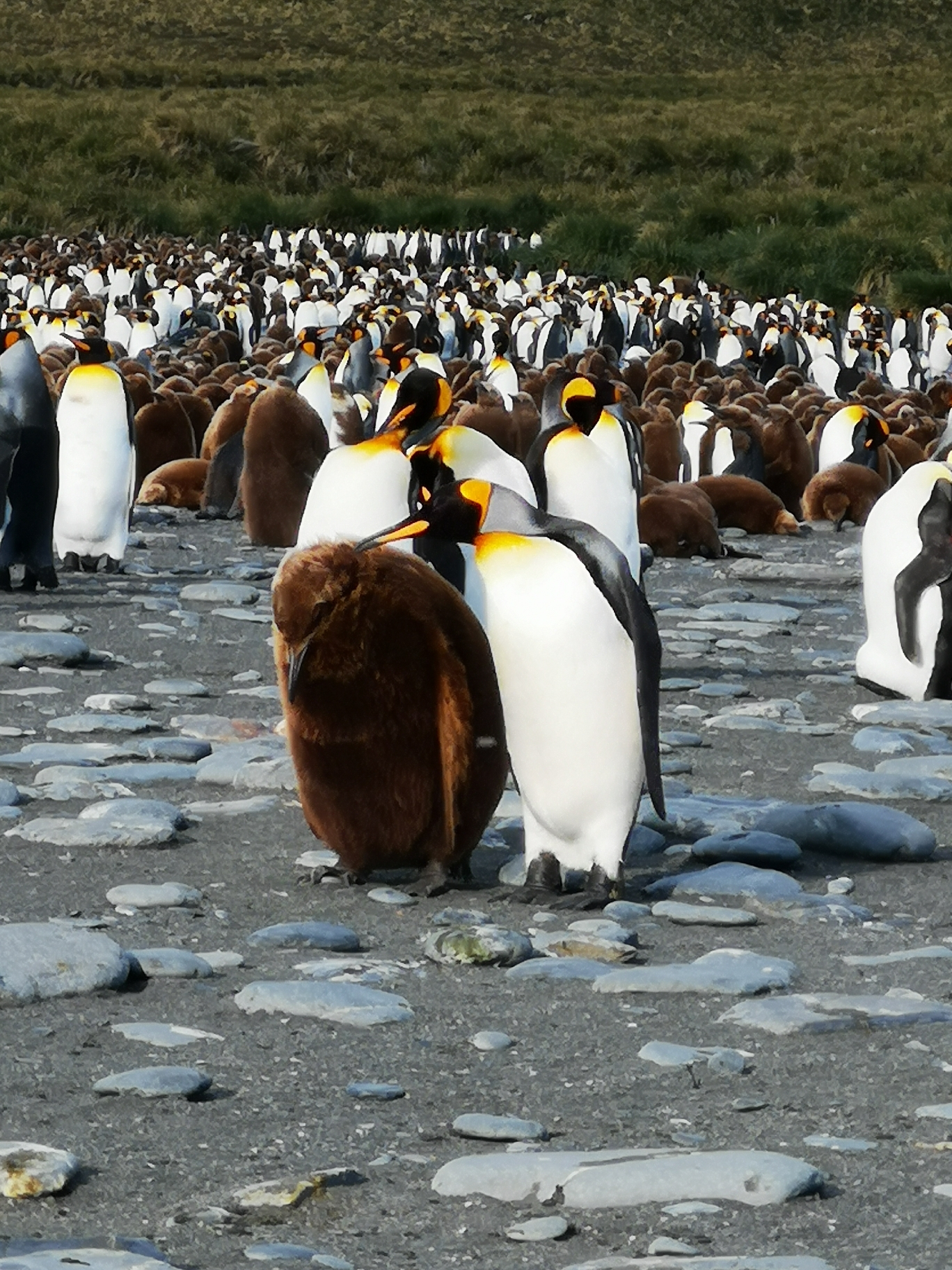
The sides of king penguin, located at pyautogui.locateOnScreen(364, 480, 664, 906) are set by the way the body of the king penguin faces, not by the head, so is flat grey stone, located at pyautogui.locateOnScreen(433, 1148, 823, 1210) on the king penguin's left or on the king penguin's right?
on the king penguin's left

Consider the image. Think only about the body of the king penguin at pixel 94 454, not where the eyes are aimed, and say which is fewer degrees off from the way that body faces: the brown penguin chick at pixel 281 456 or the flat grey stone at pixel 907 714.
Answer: the flat grey stone

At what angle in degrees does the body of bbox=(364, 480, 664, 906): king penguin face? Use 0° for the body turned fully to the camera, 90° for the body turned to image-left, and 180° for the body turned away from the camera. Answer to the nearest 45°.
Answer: approximately 45°

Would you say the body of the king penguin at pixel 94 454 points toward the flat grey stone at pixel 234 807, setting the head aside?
yes

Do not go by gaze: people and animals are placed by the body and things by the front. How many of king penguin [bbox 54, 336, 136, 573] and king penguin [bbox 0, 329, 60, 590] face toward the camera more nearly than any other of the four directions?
1

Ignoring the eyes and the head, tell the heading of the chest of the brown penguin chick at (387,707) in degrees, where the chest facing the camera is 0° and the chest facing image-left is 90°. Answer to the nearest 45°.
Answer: approximately 45°

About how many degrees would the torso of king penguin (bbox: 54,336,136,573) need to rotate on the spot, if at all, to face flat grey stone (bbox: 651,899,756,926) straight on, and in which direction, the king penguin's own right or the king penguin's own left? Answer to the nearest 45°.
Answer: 0° — it already faces it

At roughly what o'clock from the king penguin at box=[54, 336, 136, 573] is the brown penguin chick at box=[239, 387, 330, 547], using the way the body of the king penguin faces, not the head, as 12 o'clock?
The brown penguin chick is roughly at 8 o'clock from the king penguin.

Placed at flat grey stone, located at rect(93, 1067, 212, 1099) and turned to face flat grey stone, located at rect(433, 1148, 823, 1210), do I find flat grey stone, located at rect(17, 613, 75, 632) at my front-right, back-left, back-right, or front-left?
back-left
